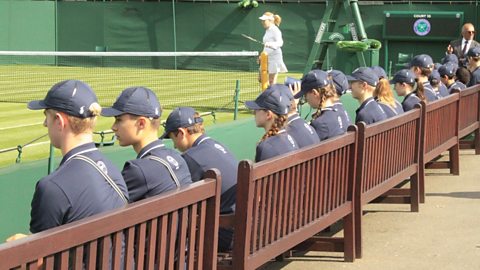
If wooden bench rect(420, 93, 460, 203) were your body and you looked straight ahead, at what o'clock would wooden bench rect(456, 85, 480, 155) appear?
wooden bench rect(456, 85, 480, 155) is roughly at 2 o'clock from wooden bench rect(420, 93, 460, 203).

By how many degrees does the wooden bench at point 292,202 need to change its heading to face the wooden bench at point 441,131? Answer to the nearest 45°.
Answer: approximately 45° to its right

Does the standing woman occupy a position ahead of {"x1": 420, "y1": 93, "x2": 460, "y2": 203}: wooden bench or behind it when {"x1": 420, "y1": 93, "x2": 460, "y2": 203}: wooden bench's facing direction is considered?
ahead

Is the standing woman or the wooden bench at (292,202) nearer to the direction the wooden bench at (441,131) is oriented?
the standing woman

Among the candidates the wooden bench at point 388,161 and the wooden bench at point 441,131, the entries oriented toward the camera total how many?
0

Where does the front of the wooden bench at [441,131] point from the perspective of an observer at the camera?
facing away from the viewer and to the left of the viewer

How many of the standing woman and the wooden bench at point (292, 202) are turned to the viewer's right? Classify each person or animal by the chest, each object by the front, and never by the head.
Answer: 0

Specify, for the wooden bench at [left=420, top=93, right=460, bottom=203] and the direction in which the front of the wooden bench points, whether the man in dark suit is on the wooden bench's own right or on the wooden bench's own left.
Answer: on the wooden bench's own right

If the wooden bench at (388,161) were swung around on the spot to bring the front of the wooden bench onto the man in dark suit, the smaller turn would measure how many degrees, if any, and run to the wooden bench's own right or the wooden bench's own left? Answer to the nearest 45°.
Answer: approximately 45° to the wooden bench's own right

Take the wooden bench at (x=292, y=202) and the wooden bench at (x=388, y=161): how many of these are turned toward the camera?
0

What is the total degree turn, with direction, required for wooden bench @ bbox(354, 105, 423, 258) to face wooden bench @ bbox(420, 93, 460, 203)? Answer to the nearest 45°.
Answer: approximately 45° to its right

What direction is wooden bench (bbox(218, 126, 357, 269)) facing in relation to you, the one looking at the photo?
facing away from the viewer and to the left of the viewer

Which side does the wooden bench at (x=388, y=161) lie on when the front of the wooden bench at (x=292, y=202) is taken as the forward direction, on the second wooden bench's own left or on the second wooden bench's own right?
on the second wooden bench's own right

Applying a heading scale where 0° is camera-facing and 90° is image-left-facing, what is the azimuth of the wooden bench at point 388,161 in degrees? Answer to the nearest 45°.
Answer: approximately 135°
